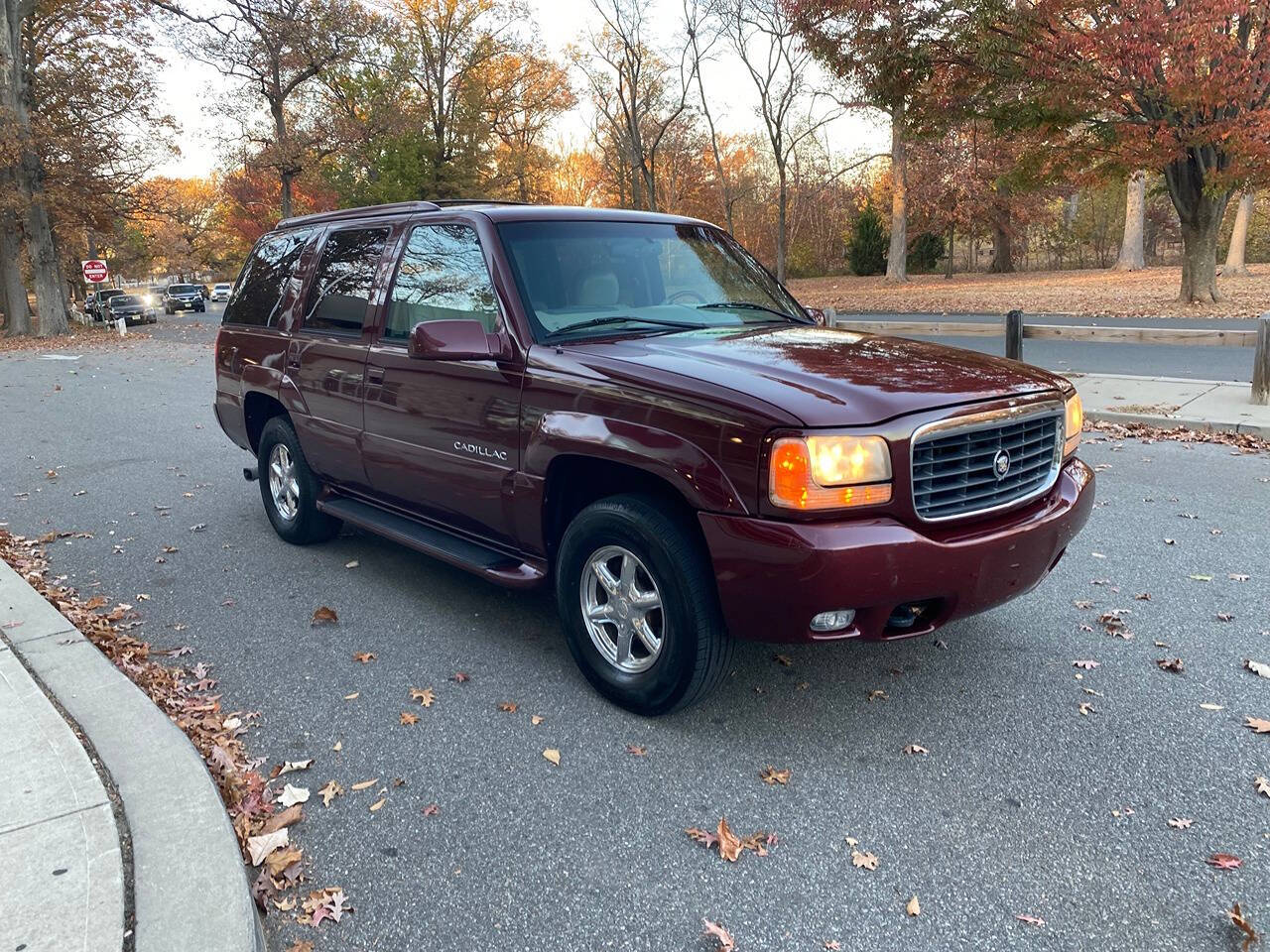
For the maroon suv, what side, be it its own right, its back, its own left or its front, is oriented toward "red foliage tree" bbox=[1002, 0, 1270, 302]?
left

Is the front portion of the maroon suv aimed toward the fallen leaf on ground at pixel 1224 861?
yes

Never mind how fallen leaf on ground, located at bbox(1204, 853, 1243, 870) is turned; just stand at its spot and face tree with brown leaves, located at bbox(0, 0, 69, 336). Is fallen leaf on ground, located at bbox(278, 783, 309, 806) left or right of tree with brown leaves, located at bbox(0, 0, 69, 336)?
left

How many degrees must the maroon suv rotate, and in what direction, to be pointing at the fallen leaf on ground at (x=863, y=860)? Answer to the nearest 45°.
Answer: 0° — it already faces it

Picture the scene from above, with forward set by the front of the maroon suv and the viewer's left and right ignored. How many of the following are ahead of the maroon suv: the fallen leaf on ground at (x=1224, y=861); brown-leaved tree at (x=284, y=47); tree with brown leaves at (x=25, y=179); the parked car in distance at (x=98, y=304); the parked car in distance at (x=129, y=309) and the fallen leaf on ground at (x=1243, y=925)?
2

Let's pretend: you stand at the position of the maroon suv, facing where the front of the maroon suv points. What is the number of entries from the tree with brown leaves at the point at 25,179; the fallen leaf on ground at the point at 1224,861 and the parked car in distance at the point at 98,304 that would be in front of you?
1

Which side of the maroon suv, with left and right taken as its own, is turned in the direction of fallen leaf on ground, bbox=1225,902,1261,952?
front

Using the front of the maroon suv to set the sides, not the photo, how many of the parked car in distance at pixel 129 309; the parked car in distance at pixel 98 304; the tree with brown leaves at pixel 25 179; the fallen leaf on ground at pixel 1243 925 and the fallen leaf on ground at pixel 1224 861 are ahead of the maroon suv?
2

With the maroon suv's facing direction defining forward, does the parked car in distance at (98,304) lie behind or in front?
behind

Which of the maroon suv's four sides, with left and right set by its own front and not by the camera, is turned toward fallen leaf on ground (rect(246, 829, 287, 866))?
right

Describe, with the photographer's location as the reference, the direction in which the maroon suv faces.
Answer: facing the viewer and to the right of the viewer

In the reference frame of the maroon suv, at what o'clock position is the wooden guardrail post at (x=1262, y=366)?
The wooden guardrail post is roughly at 9 o'clock from the maroon suv.

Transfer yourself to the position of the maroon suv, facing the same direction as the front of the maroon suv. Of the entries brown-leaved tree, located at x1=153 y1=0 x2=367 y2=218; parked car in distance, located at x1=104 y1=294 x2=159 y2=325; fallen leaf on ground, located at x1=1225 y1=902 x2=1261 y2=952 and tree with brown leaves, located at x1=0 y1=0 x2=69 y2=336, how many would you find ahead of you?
1

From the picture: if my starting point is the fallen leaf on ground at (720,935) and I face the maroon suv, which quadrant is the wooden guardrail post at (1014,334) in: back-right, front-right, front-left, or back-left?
front-right

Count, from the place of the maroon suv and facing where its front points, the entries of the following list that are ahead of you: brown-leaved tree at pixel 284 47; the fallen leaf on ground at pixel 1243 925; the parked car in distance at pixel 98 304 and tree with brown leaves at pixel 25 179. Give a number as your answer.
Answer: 1
